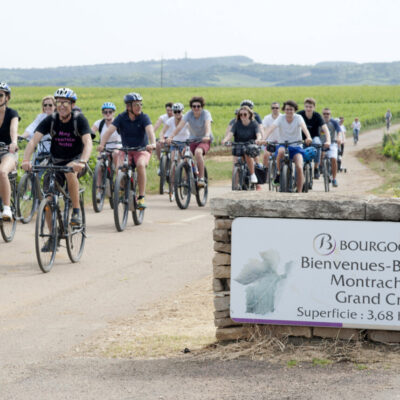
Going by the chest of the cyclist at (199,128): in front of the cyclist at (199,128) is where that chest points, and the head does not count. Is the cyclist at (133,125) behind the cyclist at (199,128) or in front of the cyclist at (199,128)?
in front

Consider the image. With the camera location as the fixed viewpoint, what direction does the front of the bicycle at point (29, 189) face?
facing the viewer and to the left of the viewer

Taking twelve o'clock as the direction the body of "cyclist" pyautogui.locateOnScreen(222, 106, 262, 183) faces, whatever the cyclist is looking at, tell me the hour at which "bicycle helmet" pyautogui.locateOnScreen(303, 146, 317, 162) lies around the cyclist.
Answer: The bicycle helmet is roughly at 9 o'clock from the cyclist.

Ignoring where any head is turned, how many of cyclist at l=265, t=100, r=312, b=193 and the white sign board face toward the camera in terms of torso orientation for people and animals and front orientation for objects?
2

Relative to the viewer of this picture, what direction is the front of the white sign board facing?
facing the viewer

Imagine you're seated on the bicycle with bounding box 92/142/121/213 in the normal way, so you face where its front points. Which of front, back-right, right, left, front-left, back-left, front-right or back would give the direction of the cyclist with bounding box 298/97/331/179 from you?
back-left

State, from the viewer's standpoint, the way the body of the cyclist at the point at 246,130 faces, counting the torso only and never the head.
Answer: toward the camera

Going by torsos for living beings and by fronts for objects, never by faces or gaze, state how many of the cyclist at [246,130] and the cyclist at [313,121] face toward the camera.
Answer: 2

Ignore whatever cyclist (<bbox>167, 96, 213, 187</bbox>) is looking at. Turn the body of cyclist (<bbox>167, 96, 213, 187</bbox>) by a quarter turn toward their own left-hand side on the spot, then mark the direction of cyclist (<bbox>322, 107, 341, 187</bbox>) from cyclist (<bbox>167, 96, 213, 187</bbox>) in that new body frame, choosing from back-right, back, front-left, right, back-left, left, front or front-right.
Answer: left

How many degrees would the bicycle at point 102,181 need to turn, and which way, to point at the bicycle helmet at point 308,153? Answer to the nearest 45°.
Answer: approximately 135° to its left

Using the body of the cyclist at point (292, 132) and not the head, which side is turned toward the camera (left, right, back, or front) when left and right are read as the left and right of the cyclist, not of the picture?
front

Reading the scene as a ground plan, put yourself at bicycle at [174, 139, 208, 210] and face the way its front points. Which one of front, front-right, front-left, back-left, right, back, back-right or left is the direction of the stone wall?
front-left

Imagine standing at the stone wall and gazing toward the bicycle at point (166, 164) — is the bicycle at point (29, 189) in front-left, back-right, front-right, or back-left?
front-left

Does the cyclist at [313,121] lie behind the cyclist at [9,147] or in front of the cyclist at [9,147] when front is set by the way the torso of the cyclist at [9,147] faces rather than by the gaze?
behind
